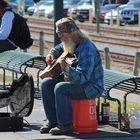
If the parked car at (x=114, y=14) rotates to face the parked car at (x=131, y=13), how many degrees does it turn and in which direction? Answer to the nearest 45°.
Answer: approximately 90° to its left

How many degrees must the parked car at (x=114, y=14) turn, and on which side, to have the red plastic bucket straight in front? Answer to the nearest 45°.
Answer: approximately 45° to its left

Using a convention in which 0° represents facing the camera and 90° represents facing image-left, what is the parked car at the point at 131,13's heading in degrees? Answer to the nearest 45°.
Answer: approximately 45°

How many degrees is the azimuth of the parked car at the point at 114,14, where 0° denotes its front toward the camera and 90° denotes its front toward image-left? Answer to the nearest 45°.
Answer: approximately 45°
